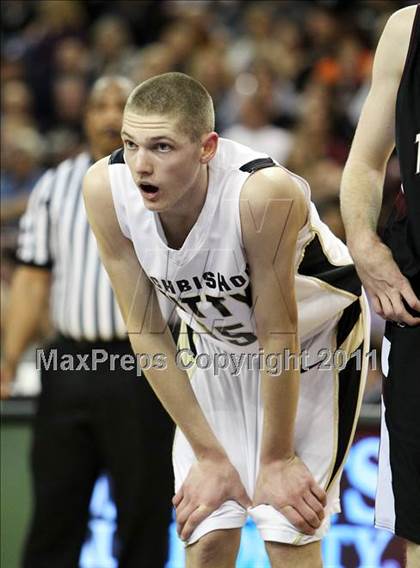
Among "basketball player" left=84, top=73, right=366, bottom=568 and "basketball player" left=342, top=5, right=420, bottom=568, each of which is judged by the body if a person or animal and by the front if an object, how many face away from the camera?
0

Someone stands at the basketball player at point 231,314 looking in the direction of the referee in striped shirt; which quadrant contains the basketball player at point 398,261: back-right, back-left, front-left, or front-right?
back-right

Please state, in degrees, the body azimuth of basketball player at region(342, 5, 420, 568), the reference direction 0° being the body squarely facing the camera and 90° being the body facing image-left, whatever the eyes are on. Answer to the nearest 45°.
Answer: approximately 0°

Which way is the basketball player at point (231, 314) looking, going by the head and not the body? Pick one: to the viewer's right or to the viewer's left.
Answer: to the viewer's left

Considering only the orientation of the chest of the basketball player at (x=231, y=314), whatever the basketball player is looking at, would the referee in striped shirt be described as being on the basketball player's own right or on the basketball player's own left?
on the basketball player's own right

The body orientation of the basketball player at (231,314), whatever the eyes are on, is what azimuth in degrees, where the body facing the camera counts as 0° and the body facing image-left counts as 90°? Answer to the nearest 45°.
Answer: approximately 45°

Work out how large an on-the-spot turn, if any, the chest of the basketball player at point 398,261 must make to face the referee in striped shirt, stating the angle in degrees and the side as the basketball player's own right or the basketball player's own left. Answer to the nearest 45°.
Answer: approximately 135° to the basketball player's own right
